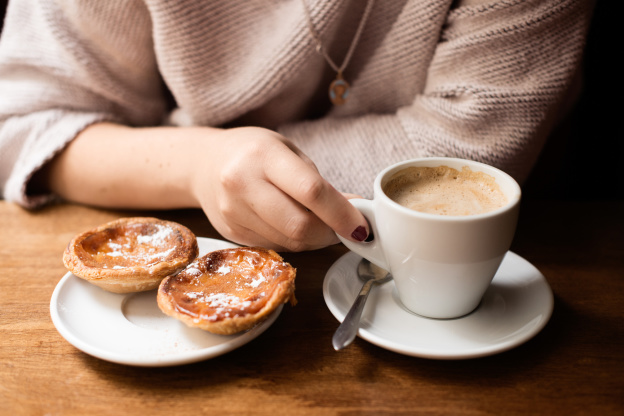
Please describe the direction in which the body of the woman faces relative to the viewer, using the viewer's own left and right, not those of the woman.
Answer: facing the viewer

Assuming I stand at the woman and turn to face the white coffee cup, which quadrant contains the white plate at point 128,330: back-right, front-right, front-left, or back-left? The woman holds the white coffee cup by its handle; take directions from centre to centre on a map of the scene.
front-right
